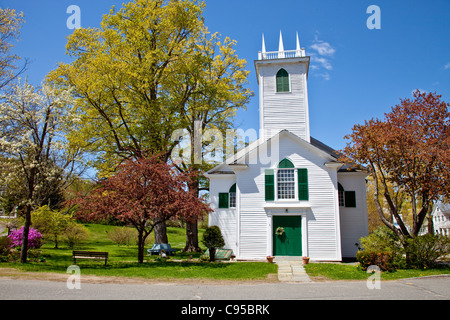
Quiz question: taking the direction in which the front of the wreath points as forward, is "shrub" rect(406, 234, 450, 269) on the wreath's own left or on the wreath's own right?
on the wreath's own left

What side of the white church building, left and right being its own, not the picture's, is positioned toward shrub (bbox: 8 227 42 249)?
right

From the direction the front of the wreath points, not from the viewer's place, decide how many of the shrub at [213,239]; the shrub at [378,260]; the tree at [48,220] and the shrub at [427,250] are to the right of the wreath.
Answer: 2

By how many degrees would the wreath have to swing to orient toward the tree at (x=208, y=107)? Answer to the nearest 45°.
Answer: approximately 135° to its right

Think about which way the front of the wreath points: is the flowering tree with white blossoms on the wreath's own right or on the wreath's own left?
on the wreath's own right

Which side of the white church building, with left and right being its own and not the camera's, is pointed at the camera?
front

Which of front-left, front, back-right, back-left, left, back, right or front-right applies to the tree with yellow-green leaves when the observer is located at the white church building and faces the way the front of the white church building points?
right

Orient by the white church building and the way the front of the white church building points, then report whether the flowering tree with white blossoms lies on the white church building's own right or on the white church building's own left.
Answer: on the white church building's own right

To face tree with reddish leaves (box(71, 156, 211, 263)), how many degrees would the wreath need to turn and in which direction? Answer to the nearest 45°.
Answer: approximately 45° to its right

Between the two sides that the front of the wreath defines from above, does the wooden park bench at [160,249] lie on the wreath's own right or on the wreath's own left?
on the wreath's own right

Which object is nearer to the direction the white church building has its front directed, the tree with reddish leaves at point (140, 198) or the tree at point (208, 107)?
the tree with reddish leaves

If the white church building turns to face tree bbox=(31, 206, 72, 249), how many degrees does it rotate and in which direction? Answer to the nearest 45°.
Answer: approximately 90° to its right
